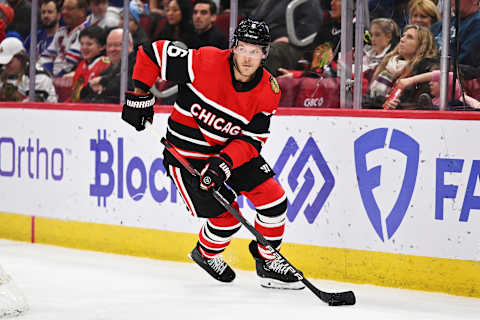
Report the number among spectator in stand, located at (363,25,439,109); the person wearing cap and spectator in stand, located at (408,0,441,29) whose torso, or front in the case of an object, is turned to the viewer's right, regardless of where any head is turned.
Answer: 0

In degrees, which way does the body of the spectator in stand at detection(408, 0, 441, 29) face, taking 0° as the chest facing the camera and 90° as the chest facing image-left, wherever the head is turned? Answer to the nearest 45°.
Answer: approximately 45°

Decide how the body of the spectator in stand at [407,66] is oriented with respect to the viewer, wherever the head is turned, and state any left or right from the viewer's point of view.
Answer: facing the viewer and to the left of the viewer

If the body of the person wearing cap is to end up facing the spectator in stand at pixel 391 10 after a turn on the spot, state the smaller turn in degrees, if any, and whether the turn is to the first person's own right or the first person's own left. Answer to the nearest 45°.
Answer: approximately 90° to the first person's own left

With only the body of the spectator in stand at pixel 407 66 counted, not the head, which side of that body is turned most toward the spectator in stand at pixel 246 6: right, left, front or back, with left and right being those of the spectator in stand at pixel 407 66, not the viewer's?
right

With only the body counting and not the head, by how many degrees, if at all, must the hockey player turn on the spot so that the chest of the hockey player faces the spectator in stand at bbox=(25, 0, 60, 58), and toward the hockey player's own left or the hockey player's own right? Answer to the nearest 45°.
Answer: approximately 180°

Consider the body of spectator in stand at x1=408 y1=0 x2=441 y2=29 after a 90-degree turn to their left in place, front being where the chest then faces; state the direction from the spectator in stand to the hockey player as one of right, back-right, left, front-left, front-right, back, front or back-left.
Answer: right

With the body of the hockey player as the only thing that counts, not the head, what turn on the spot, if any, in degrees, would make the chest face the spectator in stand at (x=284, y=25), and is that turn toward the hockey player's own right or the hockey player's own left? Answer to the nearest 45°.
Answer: approximately 135° to the hockey player's own left

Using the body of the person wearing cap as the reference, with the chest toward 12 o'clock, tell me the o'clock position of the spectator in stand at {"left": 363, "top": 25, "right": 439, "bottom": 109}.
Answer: The spectator in stand is roughly at 9 o'clock from the person wearing cap.

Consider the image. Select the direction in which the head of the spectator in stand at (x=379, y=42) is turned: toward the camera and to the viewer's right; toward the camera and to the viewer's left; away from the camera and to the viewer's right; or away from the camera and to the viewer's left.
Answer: toward the camera and to the viewer's left

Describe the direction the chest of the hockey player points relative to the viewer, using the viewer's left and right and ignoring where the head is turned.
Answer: facing the viewer and to the right of the viewer

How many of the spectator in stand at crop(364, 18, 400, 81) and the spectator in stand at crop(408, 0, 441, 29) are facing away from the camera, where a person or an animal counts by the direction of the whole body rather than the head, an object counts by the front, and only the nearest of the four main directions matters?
0
